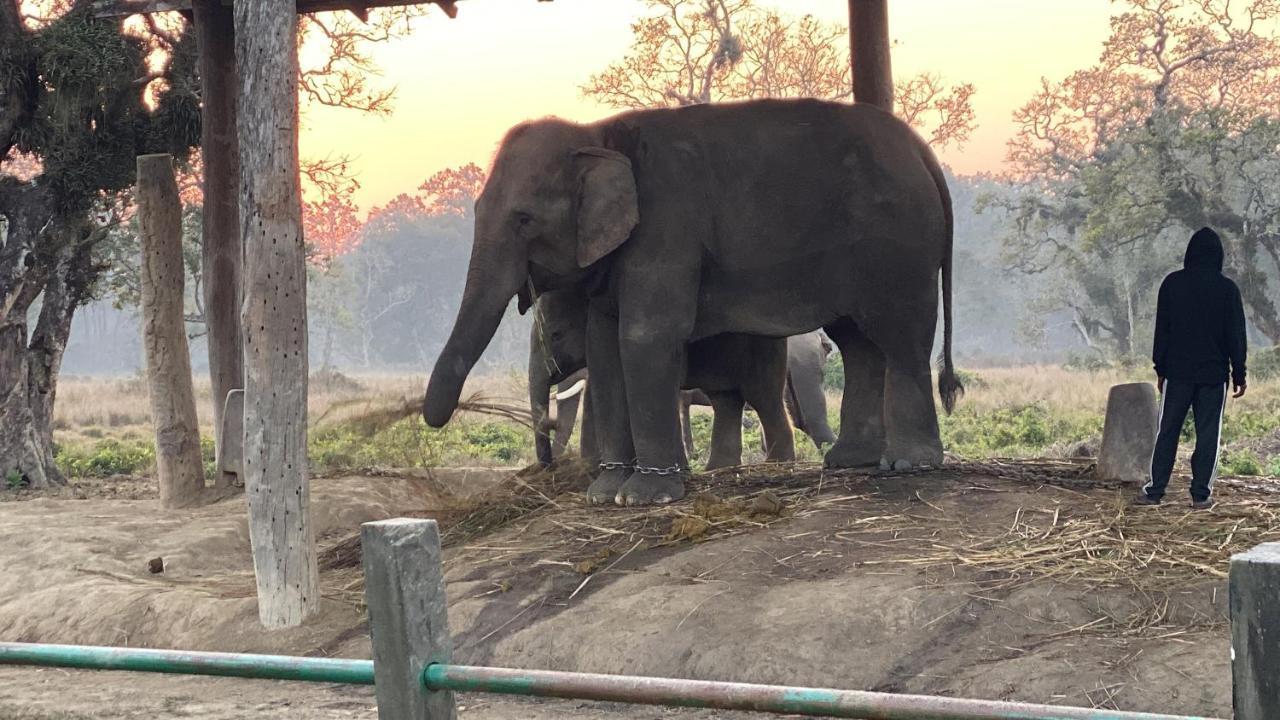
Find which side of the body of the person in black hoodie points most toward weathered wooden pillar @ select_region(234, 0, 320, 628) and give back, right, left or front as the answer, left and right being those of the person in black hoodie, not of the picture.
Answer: left

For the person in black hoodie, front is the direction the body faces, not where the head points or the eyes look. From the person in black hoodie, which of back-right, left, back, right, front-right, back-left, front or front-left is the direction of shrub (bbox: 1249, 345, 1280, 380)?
front

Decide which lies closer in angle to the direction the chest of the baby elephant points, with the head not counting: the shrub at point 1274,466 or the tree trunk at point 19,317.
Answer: the tree trunk

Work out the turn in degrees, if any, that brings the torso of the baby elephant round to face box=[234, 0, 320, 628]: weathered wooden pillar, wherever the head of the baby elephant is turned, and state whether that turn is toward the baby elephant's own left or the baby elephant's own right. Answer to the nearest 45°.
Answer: approximately 45° to the baby elephant's own left

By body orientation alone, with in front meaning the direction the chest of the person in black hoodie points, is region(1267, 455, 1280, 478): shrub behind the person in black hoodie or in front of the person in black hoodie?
in front

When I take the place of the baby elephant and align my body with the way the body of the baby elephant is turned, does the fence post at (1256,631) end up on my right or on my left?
on my left

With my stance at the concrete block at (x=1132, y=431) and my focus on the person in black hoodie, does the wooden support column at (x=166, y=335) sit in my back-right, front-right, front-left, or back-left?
back-right

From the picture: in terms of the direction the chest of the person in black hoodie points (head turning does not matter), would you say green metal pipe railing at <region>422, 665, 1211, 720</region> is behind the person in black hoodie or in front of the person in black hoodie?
behind

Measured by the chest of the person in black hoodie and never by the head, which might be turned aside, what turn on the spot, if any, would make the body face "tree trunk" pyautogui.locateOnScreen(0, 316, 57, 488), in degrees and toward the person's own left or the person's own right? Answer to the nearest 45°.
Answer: approximately 90° to the person's own left

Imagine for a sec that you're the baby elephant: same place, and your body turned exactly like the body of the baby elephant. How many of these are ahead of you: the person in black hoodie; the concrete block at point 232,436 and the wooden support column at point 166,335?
2

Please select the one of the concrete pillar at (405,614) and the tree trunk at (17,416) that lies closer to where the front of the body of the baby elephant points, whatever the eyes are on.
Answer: the tree trunk

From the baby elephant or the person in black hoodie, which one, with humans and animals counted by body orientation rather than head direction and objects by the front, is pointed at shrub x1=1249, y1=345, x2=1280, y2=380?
the person in black hoodie

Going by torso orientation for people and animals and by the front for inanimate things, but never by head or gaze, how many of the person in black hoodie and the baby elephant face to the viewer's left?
1

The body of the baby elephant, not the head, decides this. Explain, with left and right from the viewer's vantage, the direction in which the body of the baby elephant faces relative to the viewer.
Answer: facing to the left of the viewer

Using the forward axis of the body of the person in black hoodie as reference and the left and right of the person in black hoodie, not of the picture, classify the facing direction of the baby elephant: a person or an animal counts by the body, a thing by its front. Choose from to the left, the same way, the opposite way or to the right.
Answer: to the left

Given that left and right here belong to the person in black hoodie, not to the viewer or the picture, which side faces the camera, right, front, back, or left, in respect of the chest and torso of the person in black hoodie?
back
